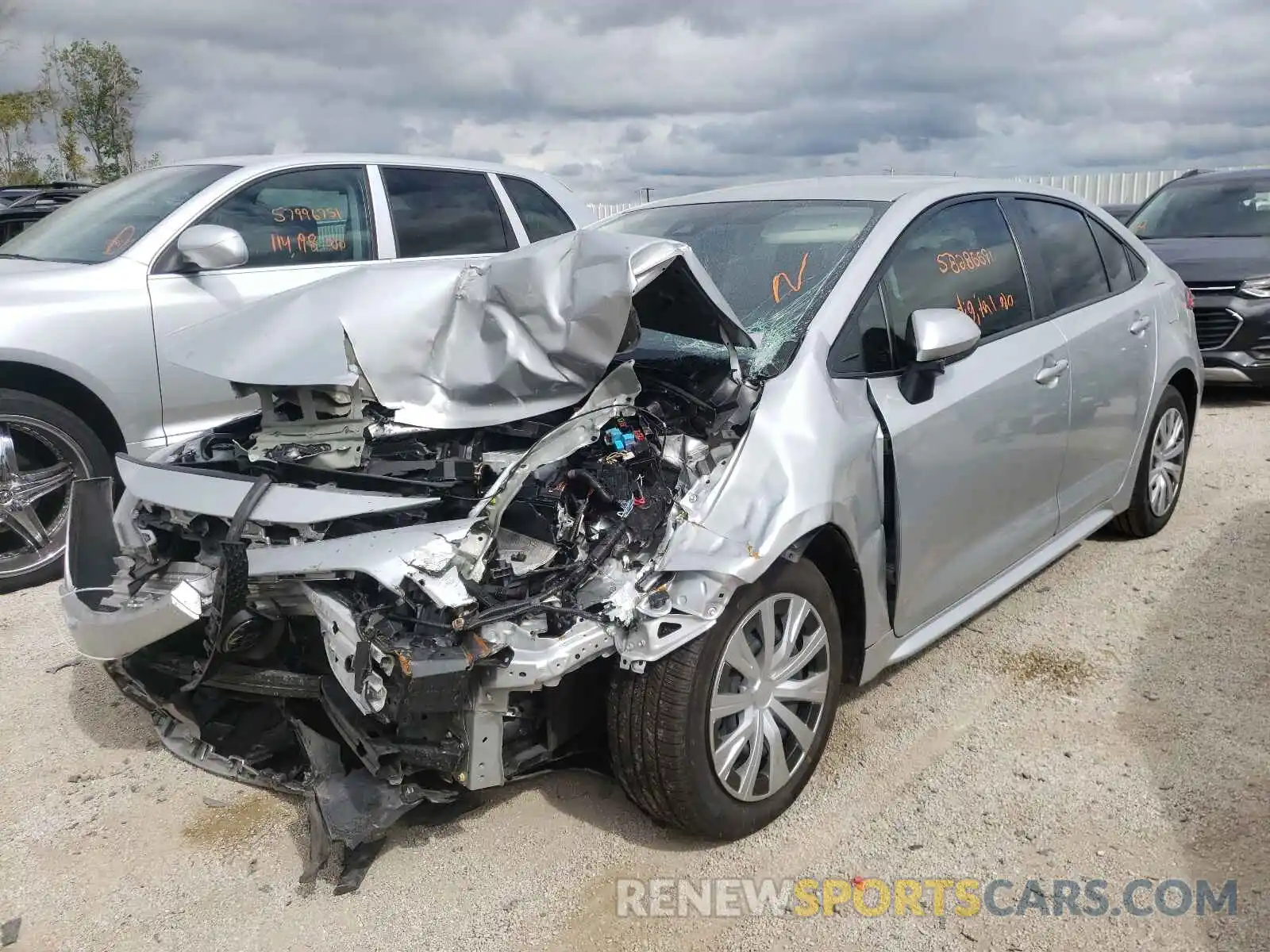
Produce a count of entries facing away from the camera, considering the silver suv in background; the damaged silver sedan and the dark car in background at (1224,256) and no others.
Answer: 0

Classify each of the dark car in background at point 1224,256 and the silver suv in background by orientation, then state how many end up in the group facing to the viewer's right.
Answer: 0

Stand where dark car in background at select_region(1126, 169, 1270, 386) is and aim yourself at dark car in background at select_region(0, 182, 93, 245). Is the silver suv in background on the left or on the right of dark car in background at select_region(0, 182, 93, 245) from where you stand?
left

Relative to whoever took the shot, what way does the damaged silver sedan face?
facing the viewer and to the left of the viewer

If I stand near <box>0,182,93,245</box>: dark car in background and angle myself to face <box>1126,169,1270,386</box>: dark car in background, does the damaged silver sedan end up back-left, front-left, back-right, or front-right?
front-right

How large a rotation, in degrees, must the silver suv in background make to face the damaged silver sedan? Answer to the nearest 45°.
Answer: approximately 90° to its left

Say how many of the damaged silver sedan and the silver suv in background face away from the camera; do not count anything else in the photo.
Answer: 0

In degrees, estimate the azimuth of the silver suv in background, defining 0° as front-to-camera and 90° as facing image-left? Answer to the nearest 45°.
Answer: approximately 45°

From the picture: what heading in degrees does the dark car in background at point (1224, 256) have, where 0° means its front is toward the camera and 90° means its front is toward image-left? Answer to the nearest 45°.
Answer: approximately 45°

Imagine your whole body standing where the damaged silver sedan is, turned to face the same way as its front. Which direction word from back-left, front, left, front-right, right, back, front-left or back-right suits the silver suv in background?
right

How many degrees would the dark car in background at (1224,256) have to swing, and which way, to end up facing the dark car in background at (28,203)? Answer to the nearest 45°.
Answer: approximately 45° to its right

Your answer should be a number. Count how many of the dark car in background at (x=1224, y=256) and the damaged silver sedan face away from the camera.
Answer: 0
